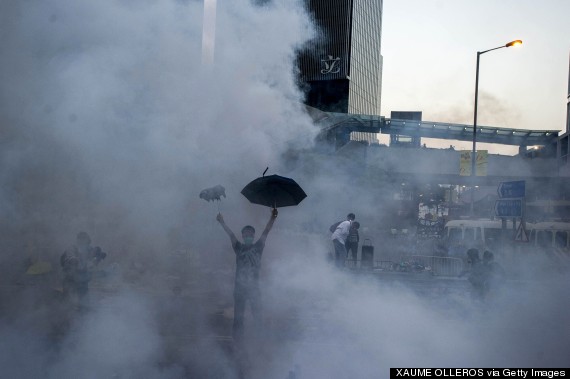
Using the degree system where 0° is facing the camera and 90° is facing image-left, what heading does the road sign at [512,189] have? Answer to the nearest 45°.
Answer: approximately 0°

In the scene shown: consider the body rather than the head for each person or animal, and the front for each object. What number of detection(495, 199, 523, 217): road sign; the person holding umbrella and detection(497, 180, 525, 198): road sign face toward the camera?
3

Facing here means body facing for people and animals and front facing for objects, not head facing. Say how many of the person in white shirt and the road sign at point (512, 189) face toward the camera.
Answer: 1

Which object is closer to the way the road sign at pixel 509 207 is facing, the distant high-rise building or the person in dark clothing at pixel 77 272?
the person in dark clothing

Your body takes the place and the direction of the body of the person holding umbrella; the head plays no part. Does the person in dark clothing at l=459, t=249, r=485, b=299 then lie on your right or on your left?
on your left

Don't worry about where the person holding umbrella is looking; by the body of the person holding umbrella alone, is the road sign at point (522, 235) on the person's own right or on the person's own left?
on the person's own left

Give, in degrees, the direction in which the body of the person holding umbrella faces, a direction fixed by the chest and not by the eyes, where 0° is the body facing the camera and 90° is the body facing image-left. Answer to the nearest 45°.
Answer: approximately 0°

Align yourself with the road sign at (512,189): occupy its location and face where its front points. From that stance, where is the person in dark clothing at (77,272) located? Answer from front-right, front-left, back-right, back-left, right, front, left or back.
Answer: front-right
